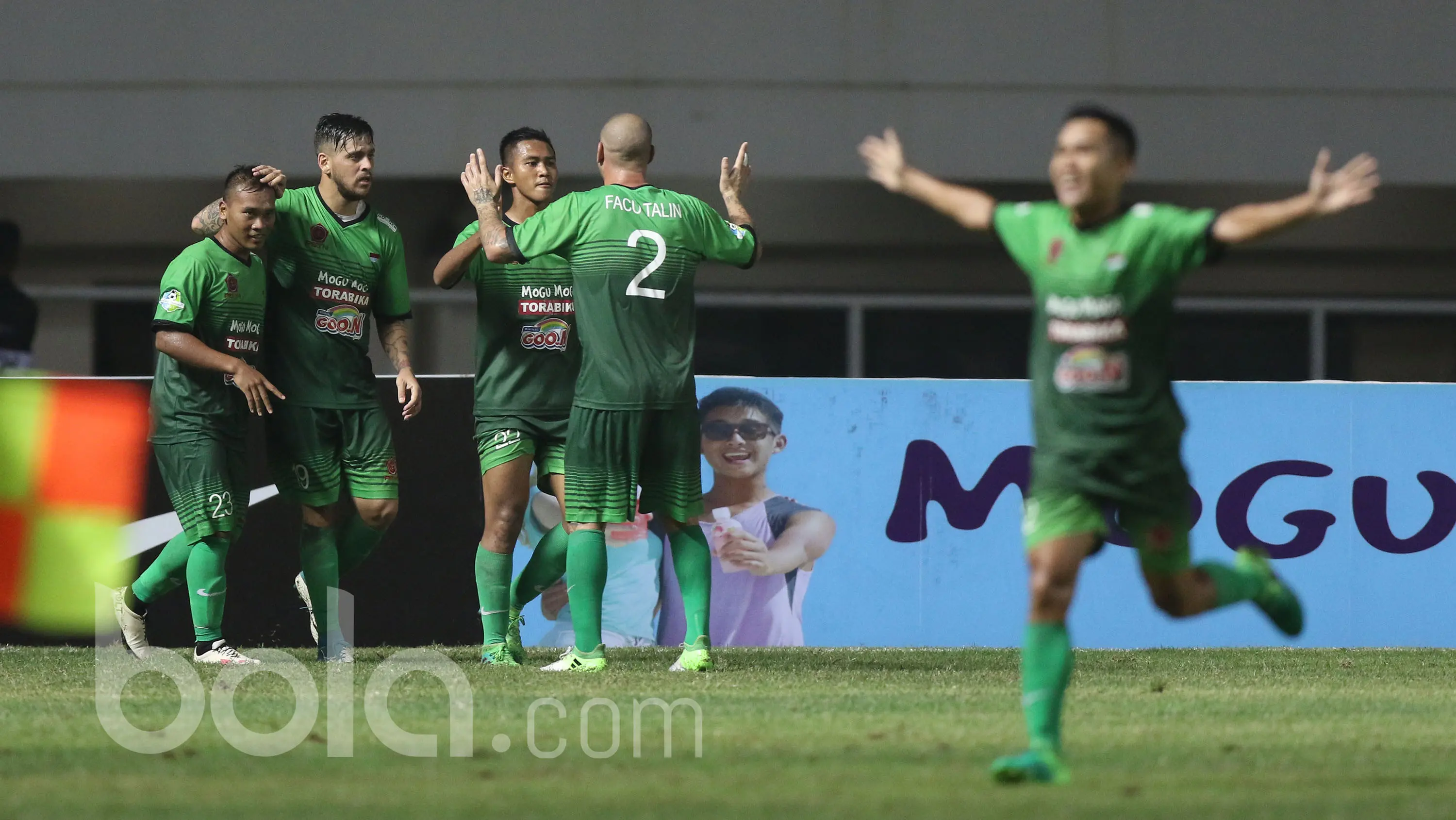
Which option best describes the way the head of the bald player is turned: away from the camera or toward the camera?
away from the camera

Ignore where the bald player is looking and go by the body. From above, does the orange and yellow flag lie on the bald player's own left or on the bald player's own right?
on the bald player's own left

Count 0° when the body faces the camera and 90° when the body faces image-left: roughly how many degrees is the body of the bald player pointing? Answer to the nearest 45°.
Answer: approximately 180°
